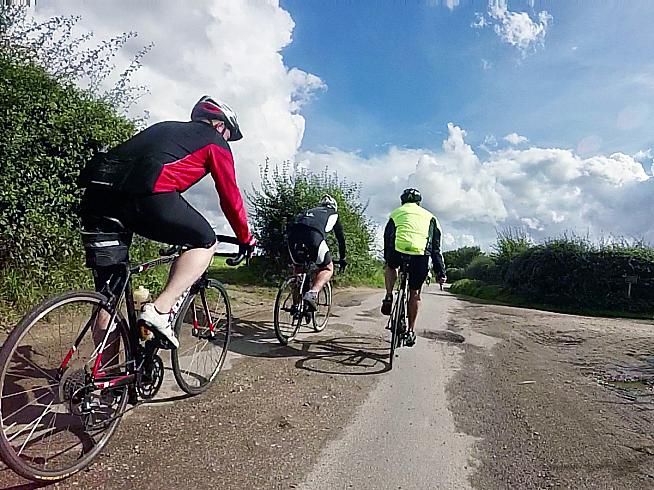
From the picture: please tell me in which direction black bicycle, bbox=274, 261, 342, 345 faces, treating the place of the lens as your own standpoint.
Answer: facing away from the viewer and to the right of the viewer

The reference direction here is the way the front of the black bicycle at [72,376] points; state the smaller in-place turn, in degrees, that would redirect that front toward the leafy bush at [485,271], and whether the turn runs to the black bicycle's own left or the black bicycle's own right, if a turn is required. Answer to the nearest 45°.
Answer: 0° — it already faces it

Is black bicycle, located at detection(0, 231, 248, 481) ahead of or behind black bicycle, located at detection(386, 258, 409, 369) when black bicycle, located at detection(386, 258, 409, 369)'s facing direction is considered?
behind

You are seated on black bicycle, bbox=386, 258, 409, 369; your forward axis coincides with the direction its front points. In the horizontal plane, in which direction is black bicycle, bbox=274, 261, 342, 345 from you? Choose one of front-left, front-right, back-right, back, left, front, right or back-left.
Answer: left

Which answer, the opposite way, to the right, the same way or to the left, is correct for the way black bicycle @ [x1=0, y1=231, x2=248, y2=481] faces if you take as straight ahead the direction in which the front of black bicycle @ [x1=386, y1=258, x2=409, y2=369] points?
the same way

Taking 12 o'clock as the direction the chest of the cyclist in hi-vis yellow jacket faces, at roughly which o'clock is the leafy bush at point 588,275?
The leafy bush is roughly at 1 o'clock from the cyclist in hi-vis yellow jacket.

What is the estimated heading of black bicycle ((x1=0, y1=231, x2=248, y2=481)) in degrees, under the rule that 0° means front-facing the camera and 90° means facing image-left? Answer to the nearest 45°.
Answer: approximately 225°

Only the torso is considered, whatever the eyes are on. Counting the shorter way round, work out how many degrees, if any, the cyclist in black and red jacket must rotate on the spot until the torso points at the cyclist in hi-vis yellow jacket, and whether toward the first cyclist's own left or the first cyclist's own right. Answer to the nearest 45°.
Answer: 0° — they already face them

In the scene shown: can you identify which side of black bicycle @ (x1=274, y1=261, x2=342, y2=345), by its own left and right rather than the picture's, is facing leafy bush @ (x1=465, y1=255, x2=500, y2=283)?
front

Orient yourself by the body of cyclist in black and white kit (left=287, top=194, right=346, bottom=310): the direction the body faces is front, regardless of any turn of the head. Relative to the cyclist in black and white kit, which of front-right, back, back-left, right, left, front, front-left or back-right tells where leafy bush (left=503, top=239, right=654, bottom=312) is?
front

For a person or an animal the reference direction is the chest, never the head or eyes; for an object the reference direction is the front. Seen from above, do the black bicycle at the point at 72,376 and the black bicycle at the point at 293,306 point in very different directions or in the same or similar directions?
same or similar directions

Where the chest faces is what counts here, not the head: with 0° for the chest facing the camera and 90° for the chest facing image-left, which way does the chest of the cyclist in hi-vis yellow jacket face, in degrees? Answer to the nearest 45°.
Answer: approximately 180°

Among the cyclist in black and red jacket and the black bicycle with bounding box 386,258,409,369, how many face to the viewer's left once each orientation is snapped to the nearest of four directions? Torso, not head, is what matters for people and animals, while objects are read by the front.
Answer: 0

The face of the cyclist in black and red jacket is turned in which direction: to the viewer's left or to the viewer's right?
to the viewer's right

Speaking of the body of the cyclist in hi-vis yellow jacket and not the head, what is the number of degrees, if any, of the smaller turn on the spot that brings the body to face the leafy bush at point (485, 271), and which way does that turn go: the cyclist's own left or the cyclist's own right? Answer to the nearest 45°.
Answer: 0° — they already face it
